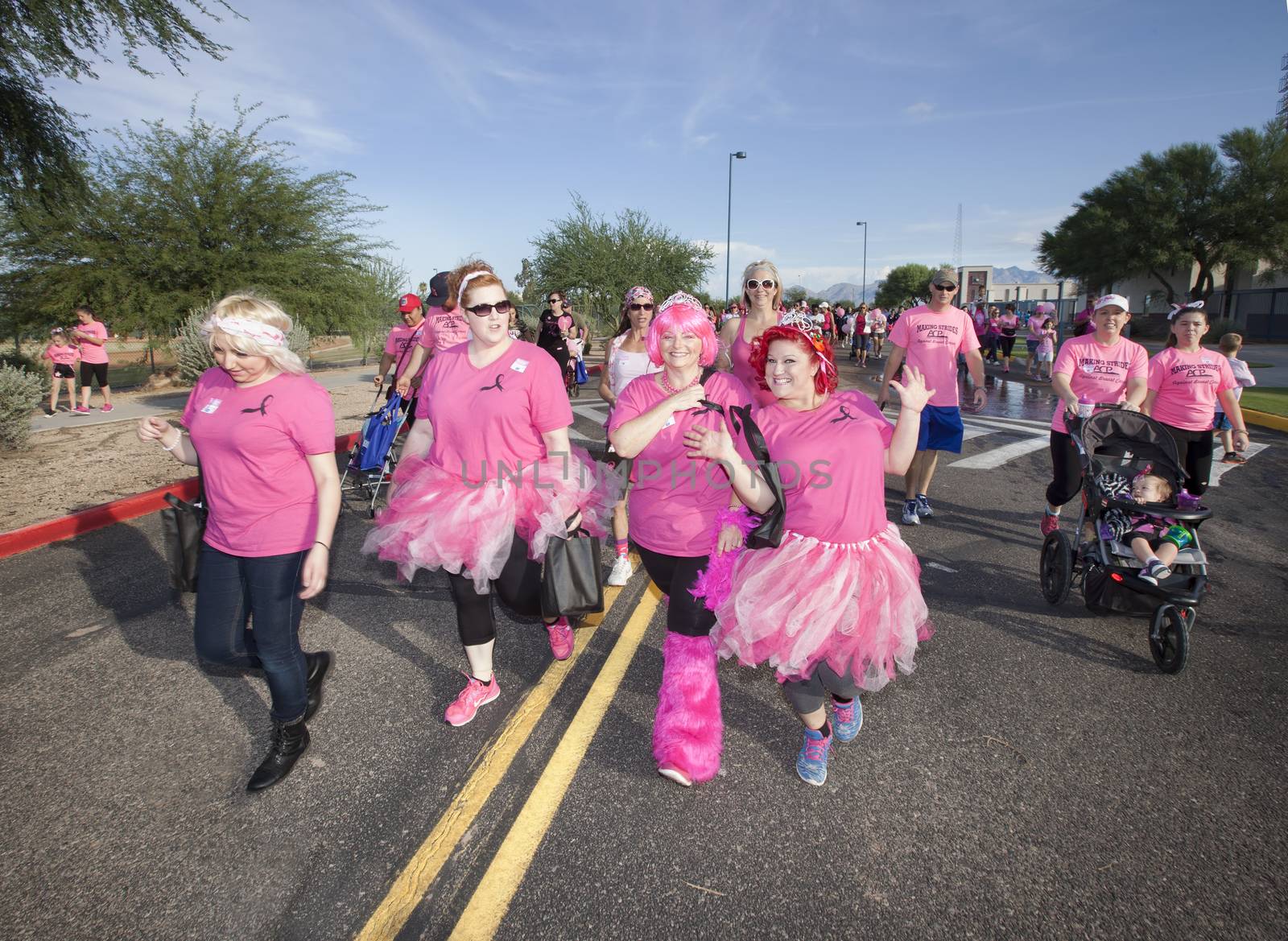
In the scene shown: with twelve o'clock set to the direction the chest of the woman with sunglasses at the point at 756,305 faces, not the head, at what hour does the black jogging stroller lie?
The black jogging stroller is roughly at 10 o'clock from the woman with sunglasses.

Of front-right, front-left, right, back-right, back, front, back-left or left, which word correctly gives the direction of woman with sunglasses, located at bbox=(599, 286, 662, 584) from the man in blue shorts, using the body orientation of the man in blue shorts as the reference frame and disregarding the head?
front-right

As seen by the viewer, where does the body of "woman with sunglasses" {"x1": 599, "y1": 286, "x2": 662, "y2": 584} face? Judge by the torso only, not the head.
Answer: toward the camera

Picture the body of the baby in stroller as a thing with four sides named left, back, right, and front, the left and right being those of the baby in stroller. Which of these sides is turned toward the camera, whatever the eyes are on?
front

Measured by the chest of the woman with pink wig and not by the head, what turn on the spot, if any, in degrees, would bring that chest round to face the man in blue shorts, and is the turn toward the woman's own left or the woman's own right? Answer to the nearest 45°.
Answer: approximately 135° to the woman's own left

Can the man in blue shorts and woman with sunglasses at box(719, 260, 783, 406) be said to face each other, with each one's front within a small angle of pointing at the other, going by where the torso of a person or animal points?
no

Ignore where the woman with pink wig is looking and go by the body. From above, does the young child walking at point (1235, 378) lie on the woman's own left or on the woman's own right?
on the woman's own left

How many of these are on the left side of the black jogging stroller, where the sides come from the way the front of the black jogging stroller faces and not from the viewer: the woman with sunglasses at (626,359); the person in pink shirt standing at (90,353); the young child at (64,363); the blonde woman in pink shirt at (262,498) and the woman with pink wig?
0

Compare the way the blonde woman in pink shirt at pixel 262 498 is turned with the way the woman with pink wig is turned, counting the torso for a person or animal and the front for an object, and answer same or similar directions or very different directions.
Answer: same or similar directions

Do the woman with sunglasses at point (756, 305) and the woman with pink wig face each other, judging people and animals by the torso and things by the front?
no

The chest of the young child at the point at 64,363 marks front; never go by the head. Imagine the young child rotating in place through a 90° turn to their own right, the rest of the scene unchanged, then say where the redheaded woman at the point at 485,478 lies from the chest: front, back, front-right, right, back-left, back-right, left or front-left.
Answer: left

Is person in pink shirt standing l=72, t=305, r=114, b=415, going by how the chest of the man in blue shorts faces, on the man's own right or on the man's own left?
on the man's own right

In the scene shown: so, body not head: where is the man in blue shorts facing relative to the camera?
toward the camera

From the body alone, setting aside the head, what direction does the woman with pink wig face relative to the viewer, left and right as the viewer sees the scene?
facing the viewer

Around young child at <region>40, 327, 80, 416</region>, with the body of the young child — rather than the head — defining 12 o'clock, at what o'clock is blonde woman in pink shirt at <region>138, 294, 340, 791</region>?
The blonde woman in pink shirt is roughly at 12 o'clock from the young child.

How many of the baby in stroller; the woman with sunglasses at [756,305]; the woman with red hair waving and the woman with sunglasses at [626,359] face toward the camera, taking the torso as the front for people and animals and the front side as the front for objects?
4

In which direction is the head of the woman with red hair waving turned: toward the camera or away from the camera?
toward the camera

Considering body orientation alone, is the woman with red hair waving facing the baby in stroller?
no

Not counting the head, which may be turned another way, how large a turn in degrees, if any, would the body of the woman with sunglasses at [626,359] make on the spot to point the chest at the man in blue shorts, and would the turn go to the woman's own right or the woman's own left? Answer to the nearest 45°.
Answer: approximately 90° to the woman's own left

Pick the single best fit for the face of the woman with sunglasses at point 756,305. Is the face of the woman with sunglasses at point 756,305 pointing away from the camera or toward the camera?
toward the camera

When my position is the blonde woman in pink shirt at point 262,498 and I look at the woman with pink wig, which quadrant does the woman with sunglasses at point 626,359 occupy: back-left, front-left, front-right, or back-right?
front-left

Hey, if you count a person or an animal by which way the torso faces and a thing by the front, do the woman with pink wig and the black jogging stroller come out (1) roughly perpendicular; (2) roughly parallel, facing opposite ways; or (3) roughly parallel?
roughly parallel
